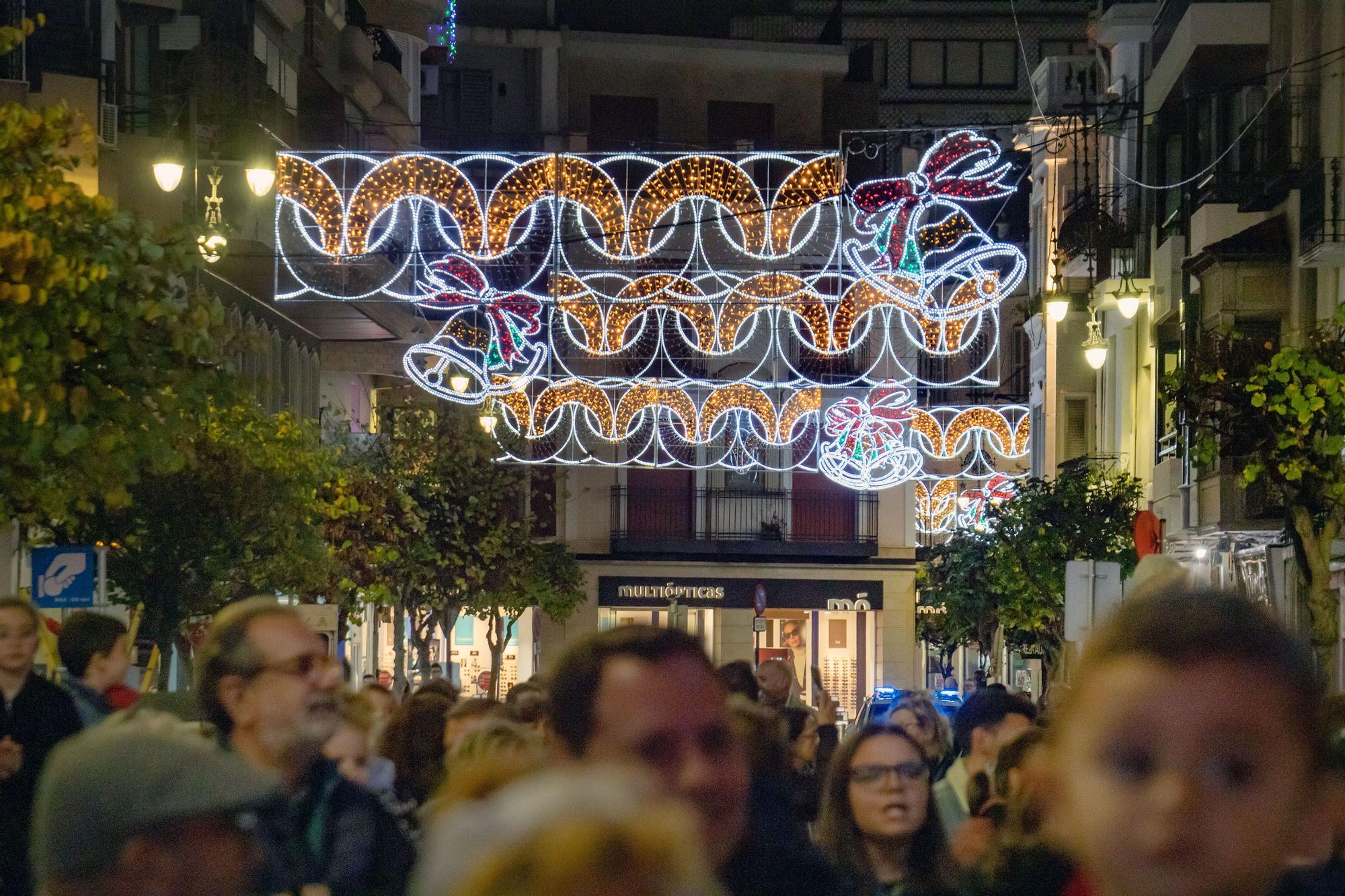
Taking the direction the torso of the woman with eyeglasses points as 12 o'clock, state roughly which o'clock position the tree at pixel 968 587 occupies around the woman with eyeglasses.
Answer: The tree is roughly at 6 o'clock from the woman with eyeglasses.

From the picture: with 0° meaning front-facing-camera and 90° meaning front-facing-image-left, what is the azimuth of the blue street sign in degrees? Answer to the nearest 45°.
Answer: approximately 0°

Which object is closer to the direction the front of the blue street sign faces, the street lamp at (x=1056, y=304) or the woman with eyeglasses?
the woman with eyeglasses

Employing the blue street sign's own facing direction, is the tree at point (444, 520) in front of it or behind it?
behind
